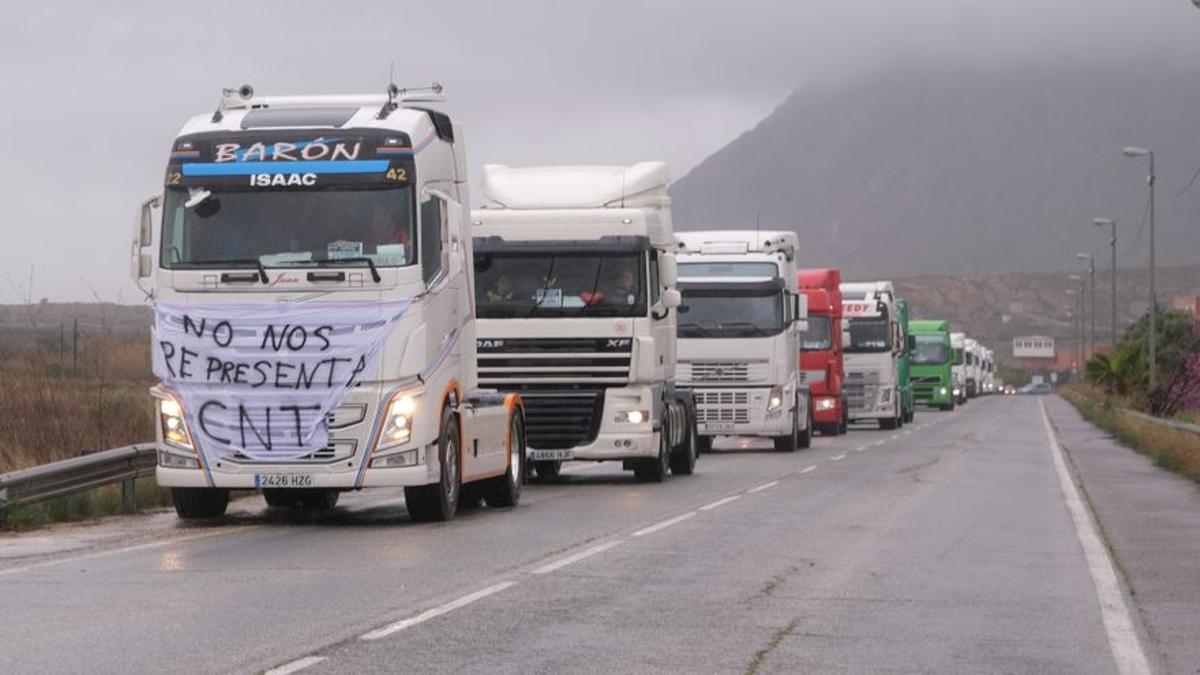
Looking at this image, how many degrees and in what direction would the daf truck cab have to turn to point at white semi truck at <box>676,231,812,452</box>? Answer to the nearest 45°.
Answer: approximately 180°

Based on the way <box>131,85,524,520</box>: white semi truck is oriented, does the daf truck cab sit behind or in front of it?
behind

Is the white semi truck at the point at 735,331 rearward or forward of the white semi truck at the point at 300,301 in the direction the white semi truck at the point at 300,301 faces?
rearward

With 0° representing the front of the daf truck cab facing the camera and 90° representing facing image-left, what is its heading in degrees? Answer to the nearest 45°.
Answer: approximately 0°

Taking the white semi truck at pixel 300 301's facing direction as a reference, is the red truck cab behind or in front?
behind

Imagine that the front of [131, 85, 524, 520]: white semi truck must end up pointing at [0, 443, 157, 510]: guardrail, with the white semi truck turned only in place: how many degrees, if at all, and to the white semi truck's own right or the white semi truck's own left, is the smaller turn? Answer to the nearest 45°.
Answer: approximately 45° to the white semi truck's own right

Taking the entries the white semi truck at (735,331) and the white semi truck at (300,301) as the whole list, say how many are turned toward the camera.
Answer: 2

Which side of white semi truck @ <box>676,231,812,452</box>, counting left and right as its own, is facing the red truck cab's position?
back

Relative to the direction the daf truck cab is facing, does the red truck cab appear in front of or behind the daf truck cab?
behind

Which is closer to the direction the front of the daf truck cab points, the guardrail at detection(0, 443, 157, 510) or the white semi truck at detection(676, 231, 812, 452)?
the guardrail

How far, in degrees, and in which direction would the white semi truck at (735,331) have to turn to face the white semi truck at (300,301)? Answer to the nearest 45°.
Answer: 0° — it already faces it
